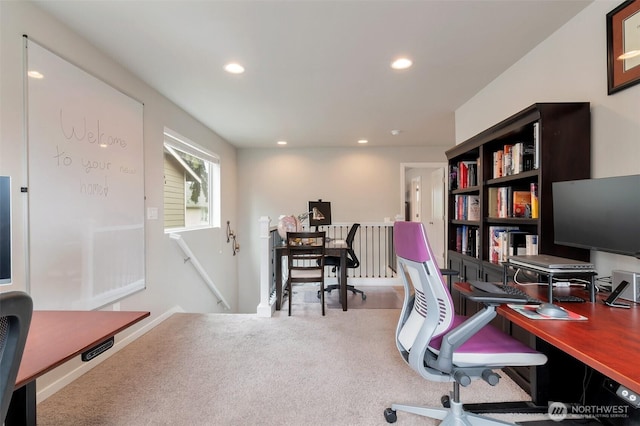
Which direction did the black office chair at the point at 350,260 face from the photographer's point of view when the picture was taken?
facing to the left of the viewer

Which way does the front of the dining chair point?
away from the camera

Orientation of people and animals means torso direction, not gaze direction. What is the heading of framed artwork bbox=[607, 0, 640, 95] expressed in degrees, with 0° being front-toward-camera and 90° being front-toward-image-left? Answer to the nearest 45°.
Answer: approximately 45°

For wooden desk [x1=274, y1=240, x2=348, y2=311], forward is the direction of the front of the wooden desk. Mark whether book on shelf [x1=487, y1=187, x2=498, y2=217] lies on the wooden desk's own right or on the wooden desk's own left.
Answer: on the wooden desk's own left

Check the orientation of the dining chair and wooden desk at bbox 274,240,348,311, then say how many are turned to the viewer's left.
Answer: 0

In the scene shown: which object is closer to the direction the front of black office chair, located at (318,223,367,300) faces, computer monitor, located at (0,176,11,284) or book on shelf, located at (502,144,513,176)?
the computer monitor

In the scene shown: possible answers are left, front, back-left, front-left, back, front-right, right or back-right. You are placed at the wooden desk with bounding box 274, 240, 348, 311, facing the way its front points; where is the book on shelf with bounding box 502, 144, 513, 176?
front-left

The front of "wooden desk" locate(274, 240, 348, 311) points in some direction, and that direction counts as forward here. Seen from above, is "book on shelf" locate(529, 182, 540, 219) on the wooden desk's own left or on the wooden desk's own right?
on the wooden desk's own left

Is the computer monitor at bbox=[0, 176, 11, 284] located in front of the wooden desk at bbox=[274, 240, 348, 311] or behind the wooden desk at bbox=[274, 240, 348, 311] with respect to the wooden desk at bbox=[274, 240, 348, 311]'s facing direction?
in front
